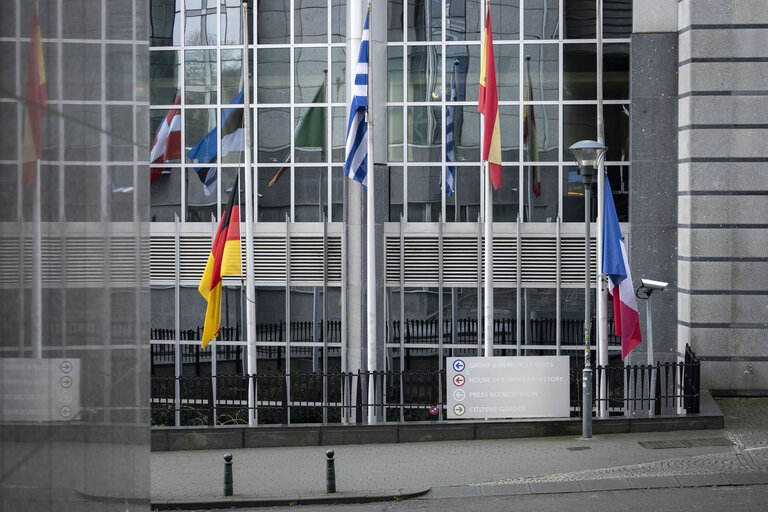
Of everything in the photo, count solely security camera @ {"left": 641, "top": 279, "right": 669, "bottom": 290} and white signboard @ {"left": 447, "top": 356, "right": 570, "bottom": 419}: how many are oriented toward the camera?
1

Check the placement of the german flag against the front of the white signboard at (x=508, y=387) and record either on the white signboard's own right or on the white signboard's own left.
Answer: on the white signboard's own right

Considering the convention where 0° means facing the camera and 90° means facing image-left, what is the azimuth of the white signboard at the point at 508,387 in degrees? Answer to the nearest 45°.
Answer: approximately 0°

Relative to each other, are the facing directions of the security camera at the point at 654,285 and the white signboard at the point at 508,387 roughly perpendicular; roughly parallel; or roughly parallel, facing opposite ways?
roughly perpendicular

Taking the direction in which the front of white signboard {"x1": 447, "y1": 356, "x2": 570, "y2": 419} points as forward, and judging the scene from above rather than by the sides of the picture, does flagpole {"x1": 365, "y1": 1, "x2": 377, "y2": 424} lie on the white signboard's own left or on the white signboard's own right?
on the white signboard's own right

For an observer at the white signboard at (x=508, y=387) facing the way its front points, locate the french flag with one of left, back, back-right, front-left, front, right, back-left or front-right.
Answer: back-left
